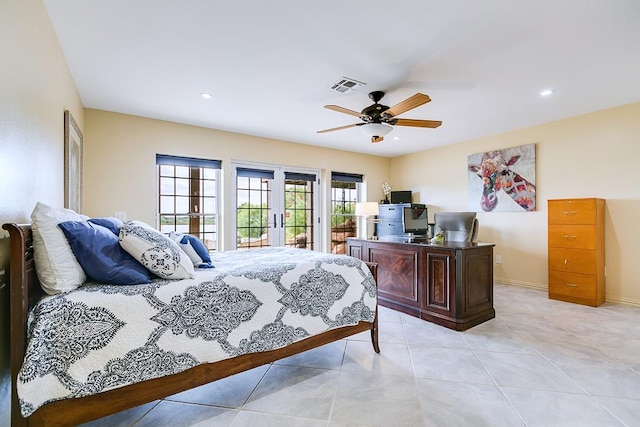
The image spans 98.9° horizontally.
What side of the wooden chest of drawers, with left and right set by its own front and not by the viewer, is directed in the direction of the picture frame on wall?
front

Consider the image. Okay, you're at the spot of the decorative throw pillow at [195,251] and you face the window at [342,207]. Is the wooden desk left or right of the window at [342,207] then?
right

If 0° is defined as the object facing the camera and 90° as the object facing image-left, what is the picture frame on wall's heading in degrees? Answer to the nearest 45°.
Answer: approximately 270°

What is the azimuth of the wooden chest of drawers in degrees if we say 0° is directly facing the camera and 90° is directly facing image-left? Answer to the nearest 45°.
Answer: approximately 45°

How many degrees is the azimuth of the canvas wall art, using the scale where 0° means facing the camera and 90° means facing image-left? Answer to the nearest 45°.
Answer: approximately 45°
